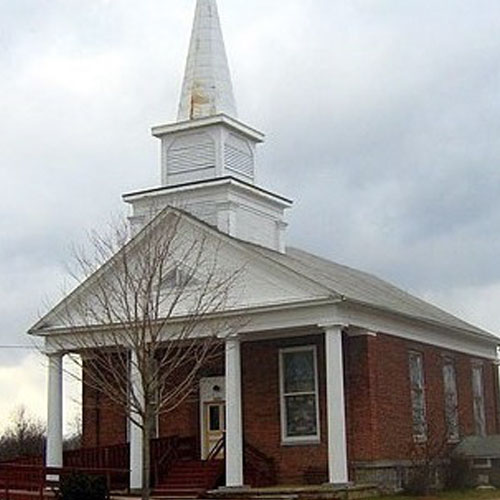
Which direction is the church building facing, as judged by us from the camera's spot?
facing the viewer and to the left of the viewer
